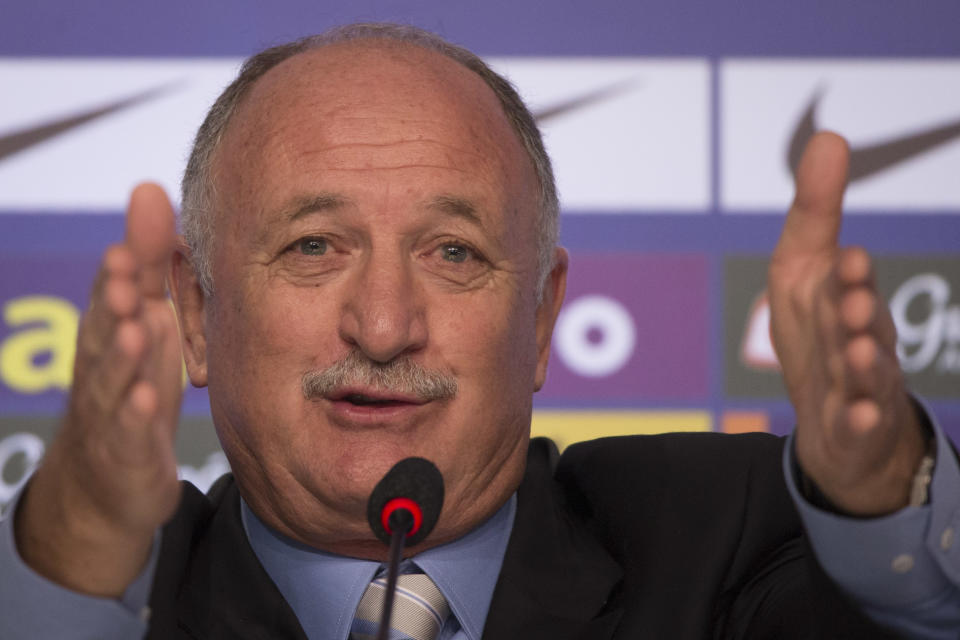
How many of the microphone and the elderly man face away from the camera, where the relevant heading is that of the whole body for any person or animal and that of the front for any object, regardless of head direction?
1

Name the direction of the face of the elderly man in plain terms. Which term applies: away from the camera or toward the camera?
toward the camera

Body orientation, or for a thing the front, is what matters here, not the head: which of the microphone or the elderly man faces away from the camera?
the microphone

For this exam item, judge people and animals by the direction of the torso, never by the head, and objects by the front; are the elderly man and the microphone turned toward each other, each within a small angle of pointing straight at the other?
yes

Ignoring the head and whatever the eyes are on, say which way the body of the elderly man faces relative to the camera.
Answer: toward the camera

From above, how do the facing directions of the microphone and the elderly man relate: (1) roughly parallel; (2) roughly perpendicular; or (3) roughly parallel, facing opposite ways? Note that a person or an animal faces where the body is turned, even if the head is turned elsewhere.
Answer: roughly parallel, facing opposite ways

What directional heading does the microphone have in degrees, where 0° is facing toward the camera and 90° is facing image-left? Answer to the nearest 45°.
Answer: approximately 180°
